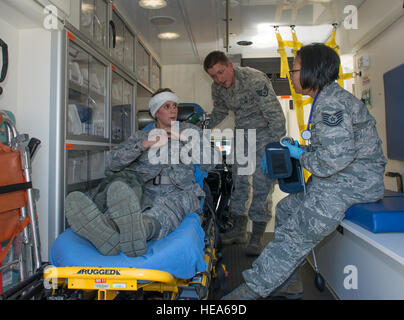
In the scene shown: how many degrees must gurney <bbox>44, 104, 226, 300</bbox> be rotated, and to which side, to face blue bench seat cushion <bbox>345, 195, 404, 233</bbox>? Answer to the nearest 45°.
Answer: approximately 90° to its left

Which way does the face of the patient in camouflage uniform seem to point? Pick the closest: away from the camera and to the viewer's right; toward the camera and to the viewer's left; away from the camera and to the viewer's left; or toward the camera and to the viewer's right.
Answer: toward the camera and to the viewer's right

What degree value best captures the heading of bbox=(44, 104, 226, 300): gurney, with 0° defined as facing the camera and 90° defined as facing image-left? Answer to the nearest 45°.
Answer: approximately 0°
